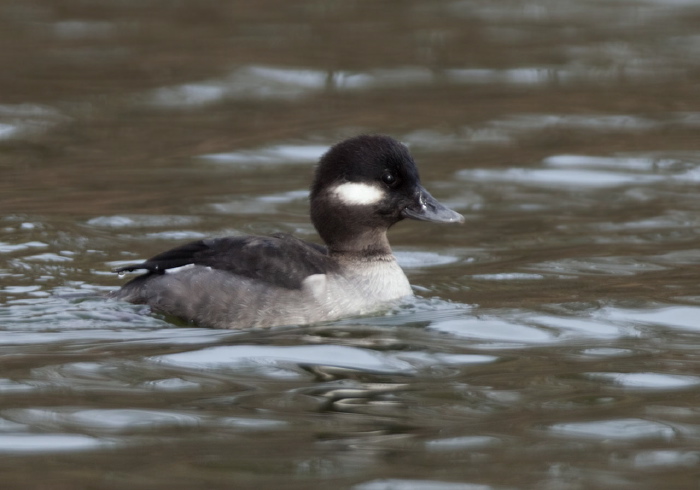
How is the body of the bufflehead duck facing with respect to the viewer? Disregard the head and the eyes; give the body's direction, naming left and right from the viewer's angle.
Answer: facing to the right of the viewer
